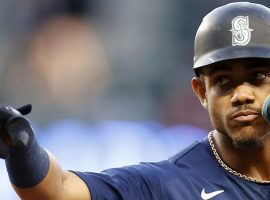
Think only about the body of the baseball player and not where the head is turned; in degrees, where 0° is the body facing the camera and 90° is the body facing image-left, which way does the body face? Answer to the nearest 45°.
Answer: approximately 0°
